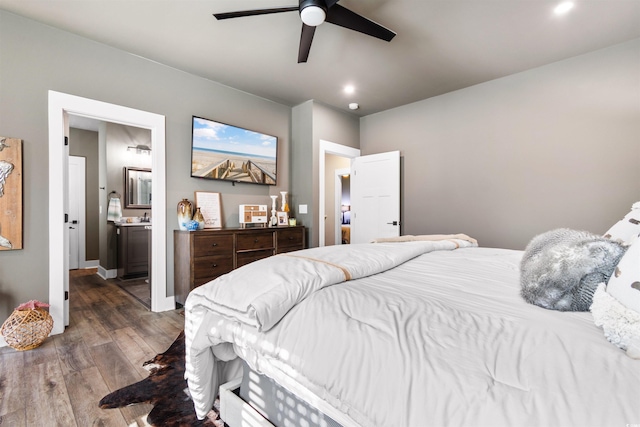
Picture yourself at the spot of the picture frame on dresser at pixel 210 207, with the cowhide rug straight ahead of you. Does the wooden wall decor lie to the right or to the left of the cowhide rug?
right

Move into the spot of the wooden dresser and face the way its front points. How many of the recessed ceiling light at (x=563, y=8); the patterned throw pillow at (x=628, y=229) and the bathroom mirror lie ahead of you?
2

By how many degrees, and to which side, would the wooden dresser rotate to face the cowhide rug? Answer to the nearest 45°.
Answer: approximately 45° to its right

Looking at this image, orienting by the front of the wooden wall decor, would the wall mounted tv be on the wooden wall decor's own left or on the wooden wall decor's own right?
on the wooden wall decor's own left

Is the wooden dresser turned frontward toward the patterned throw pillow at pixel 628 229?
yes

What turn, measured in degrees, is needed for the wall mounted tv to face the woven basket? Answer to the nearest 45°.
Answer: approximately 90° to its right

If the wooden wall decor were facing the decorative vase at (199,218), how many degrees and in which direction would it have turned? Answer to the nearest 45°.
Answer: approximately 90° to its left
